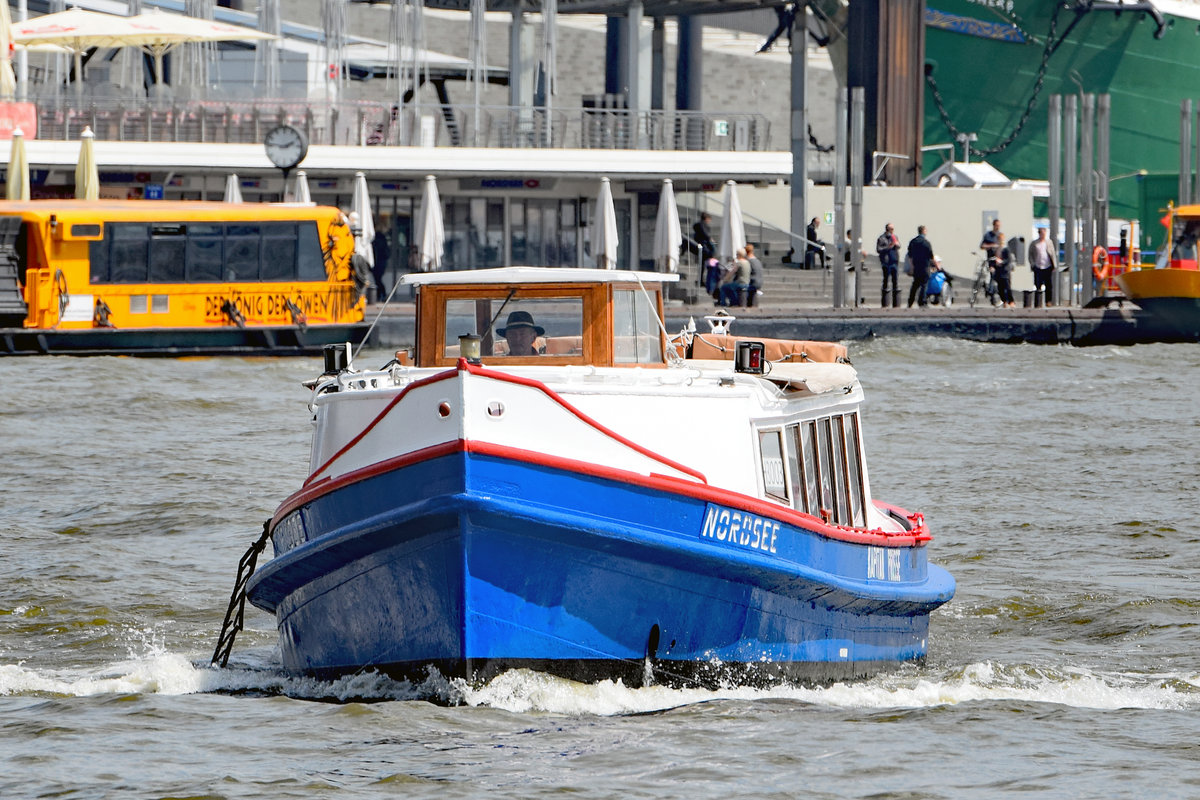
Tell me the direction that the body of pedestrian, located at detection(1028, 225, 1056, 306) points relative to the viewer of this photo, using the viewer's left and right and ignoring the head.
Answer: facing the viewer

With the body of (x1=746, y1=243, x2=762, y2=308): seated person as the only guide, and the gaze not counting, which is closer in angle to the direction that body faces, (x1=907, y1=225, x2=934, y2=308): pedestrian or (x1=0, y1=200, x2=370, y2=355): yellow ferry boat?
the yellow ferry boat

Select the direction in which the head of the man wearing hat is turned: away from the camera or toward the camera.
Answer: toward the camera

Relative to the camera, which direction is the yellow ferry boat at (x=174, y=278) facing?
to the viewer's right
